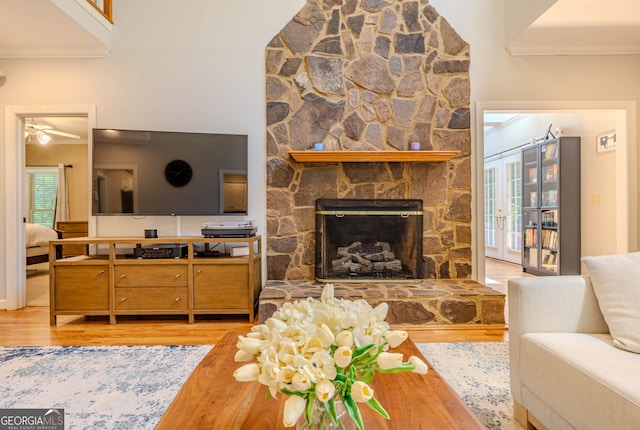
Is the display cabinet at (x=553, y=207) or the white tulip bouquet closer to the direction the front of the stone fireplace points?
the white tulip bouquet

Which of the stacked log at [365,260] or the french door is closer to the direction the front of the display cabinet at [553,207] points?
the stacked log

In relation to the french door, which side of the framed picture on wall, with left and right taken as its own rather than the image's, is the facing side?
right

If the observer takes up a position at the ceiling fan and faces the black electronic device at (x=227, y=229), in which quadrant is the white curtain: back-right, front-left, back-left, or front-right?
back-left

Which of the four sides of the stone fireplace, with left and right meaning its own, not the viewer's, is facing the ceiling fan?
right

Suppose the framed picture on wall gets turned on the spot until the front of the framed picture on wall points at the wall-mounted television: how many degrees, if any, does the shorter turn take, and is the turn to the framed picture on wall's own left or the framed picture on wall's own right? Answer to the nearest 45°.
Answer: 0° — it already faces it

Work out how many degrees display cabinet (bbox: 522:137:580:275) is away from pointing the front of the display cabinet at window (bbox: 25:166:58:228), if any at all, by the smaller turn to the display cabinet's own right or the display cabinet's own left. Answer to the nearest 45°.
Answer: approximately 45° to the display cabinet's own right

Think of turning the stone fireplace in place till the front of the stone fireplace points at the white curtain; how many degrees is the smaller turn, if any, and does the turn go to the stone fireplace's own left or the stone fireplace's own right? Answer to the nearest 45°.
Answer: approximately 135° to the stone fireplace's own right

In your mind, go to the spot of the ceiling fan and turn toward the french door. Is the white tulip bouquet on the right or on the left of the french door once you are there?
right

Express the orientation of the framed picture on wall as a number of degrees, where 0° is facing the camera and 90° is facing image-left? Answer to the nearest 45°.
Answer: approximately 45°
